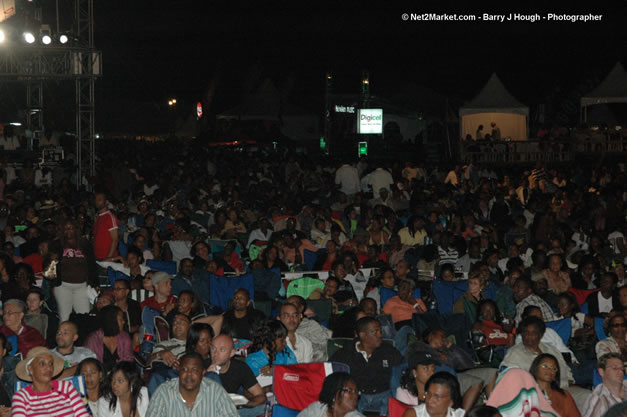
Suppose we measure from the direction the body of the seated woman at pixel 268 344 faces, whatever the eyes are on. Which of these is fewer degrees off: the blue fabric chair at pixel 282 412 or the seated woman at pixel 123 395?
the blue fabric chair

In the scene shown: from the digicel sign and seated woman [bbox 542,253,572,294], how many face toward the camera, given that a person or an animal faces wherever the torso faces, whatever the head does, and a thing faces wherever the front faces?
2

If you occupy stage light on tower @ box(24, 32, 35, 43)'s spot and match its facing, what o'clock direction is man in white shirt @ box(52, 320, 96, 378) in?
The man in white shirt is roughly at 12 o'clock from the stage light on tower.

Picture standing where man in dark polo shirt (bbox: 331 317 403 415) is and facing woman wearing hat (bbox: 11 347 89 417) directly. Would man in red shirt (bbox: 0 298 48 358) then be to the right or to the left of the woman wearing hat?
right

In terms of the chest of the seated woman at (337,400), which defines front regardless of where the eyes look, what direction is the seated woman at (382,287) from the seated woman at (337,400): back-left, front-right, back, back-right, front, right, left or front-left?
back-left

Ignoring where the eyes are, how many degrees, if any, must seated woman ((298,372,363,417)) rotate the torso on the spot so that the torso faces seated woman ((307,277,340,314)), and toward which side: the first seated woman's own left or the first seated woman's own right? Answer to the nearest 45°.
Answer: approximately 135° to the first seated woman's own left

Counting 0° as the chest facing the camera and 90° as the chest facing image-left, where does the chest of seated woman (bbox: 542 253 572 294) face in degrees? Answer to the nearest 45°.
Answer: approximately 0°

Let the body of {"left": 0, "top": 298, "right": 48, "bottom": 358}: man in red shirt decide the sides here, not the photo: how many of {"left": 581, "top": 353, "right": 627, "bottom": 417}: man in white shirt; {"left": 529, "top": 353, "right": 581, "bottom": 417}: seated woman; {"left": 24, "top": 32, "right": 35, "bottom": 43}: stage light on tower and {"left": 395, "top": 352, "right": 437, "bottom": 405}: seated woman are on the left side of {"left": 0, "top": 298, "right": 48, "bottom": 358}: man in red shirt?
3

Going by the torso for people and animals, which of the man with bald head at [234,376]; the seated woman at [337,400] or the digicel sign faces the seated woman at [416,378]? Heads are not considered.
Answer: the digicel sign

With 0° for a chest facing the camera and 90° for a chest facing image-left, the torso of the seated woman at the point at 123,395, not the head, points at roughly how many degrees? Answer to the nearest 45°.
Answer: approximately 45°
